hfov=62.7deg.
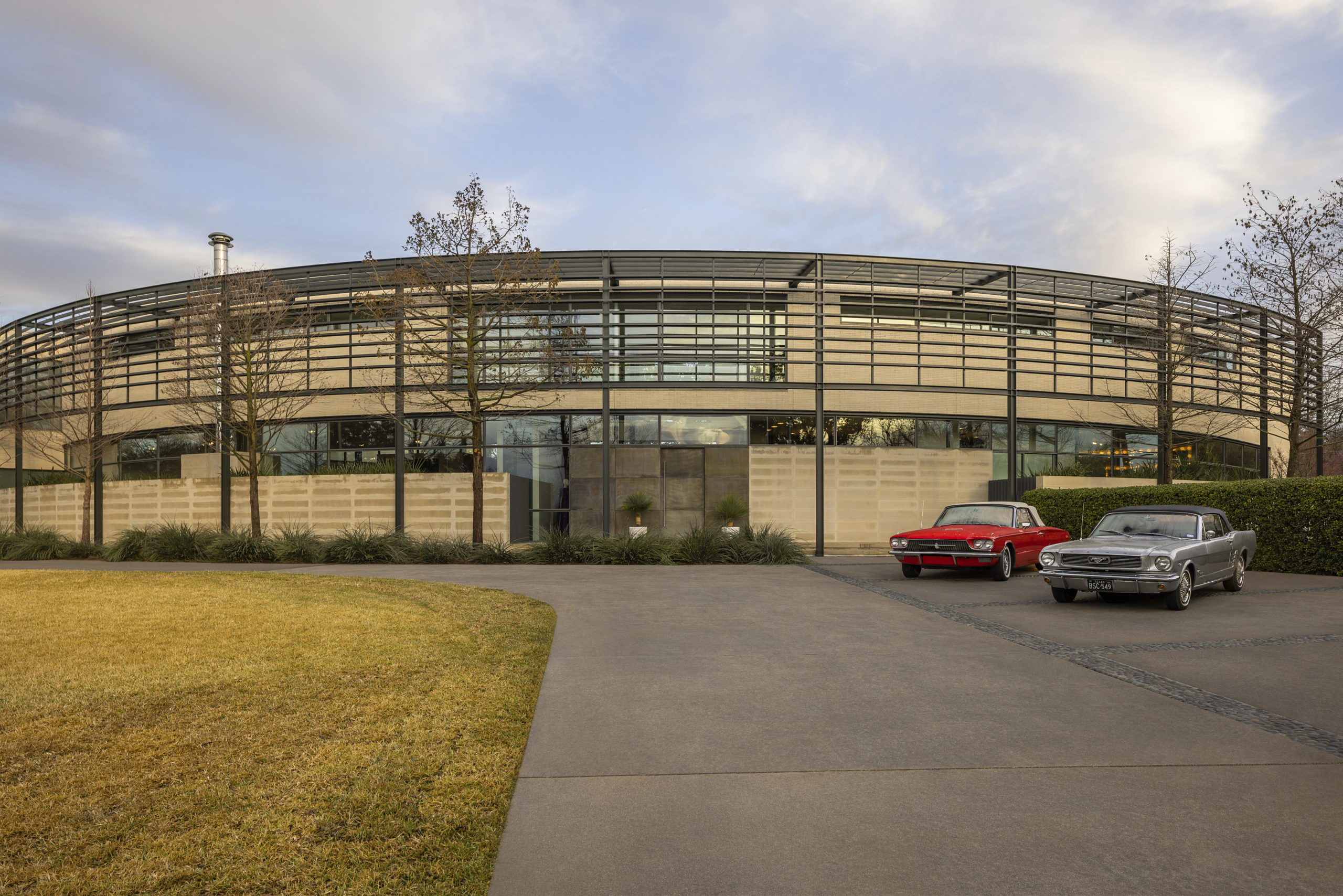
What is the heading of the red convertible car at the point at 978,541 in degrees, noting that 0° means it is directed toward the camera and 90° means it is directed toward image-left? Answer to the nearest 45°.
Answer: approximately 45°

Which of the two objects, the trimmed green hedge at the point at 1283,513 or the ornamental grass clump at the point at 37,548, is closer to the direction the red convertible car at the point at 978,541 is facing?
the ornamental grass clump

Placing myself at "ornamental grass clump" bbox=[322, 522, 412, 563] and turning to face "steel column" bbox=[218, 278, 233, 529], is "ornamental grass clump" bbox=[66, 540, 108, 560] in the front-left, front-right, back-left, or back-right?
front-left

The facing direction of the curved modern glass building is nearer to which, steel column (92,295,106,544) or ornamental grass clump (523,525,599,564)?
the ornamental grass clump

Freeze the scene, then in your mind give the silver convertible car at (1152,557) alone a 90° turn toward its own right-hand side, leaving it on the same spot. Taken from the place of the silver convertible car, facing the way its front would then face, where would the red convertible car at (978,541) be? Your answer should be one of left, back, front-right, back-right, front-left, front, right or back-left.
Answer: front

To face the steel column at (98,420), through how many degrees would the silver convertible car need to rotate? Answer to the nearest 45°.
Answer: approximately 45° to its right

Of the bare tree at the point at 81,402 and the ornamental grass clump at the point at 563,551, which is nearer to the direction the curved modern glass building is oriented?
the ornamental grass clump

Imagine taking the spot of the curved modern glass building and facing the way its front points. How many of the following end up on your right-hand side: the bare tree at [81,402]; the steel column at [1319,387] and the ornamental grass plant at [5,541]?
2

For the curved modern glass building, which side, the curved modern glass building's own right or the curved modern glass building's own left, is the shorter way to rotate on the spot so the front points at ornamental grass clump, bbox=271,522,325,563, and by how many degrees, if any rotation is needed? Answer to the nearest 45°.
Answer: approximately 45° to the curved modern glass building's own right

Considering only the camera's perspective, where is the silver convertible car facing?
facing the viewer and to the left of the viewer

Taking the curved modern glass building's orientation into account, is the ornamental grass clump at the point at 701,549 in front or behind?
in front

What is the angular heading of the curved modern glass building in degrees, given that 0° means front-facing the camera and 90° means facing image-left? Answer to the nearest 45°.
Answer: approximately 0°

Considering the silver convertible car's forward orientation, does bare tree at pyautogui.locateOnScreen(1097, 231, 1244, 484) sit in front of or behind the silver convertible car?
behind
